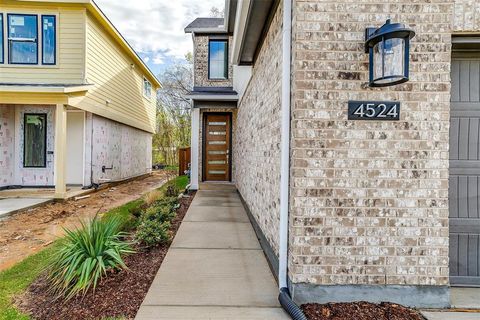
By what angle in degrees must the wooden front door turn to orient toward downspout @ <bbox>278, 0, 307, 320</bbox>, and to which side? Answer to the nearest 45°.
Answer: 0° — it already faces it

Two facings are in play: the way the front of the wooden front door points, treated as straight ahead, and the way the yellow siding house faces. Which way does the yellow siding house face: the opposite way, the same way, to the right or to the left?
the same way

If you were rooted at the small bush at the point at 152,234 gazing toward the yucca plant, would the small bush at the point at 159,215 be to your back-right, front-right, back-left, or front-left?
back-right

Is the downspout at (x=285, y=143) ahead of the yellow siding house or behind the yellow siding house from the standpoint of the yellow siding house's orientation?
ahead

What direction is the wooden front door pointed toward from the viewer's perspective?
toward the camera

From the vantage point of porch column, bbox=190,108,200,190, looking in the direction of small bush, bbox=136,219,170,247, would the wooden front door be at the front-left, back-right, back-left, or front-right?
back-left

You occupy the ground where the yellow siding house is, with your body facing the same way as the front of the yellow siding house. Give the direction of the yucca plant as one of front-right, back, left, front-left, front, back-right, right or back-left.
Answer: front

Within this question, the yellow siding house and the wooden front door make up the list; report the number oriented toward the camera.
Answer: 2
